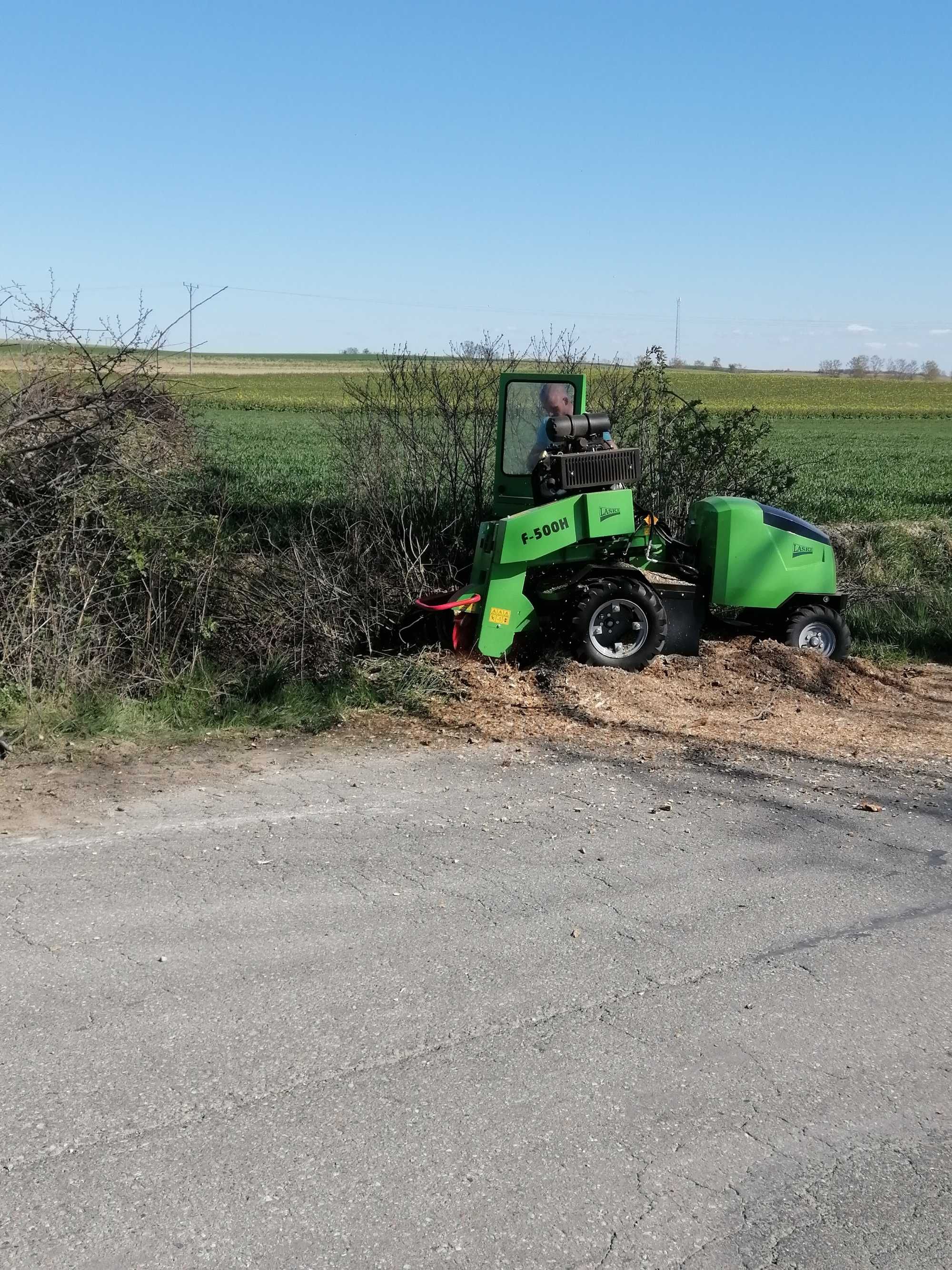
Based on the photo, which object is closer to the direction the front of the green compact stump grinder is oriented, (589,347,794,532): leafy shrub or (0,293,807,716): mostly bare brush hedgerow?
the mostly bare brush hedgerow

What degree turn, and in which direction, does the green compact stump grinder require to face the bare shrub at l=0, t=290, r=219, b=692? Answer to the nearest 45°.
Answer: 0° — it already faces it

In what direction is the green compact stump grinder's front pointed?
to the viewer's left

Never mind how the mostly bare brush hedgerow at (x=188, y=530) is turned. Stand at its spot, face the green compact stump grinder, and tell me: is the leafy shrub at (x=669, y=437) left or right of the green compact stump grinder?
left

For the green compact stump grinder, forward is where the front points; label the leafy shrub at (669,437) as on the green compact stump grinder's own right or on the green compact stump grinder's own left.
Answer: on the green compact stump grinder's own right

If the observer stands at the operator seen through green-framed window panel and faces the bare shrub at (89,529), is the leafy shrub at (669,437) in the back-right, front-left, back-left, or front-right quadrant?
back-right

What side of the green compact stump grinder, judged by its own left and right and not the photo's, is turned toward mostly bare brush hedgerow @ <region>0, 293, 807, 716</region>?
front
